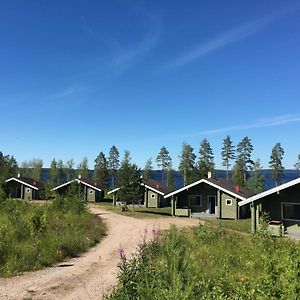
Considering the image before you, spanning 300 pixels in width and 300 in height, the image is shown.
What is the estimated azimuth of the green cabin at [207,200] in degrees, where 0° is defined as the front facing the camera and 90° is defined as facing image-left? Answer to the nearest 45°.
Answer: approximately 0°

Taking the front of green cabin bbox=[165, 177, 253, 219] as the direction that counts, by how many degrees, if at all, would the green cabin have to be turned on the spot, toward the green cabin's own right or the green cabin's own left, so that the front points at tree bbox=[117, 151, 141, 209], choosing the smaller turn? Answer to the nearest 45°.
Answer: approximately 90° to the green cabin's own right

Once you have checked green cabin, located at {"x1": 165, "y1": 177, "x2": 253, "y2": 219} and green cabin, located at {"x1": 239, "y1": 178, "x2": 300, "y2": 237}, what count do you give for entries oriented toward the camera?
2

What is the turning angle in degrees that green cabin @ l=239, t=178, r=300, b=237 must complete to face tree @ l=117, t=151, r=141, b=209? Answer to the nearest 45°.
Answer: approximately 135° to its right
